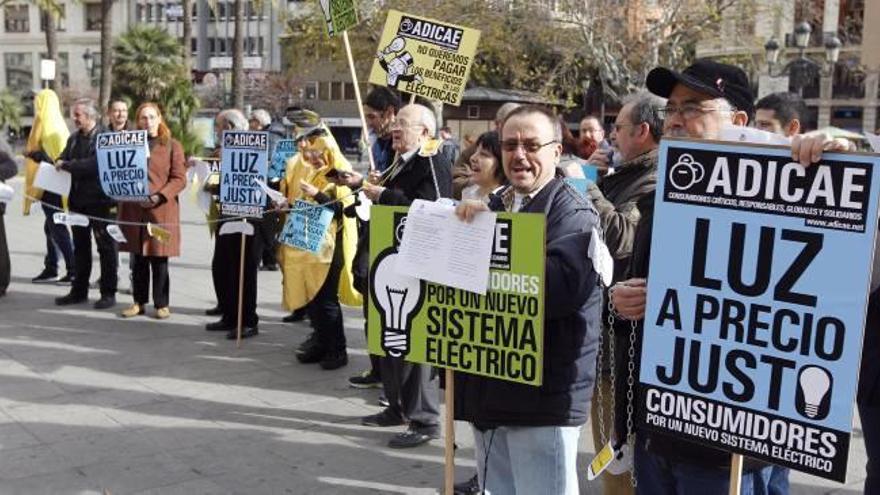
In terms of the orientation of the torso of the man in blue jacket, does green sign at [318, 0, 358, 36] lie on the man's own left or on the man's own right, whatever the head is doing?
on the man's own right

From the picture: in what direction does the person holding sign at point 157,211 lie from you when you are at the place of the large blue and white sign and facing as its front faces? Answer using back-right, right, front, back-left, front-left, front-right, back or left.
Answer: back-right

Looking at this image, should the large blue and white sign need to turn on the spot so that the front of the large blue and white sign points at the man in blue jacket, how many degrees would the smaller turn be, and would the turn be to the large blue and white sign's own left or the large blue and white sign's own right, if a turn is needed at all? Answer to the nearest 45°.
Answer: approximately 135° to the large blue and white sign's own right

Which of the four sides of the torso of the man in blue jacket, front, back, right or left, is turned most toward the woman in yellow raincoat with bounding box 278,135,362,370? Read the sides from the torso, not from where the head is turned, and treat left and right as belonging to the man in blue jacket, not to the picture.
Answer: right

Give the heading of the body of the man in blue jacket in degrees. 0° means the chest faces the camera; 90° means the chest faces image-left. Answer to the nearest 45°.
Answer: approximately 45°

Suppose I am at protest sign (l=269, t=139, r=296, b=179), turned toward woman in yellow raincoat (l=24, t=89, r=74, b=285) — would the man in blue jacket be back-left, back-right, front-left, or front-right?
back-left

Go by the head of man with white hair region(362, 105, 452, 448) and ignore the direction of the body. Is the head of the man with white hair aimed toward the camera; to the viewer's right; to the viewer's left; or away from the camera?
to the viewer's left

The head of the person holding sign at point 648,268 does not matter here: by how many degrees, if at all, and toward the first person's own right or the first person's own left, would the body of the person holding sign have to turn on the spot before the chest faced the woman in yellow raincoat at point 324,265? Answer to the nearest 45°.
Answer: approximately 90° to the first person's own right

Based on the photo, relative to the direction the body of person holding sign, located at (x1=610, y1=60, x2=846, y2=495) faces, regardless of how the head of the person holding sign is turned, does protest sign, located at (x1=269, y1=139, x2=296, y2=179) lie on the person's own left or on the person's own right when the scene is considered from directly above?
on the person's own right

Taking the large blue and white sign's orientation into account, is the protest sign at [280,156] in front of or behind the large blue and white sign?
behind

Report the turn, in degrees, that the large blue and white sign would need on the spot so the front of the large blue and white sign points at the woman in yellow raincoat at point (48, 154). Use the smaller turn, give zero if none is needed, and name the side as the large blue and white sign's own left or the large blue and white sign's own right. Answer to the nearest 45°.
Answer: approximately 135° to the large blue and white sign's own right
